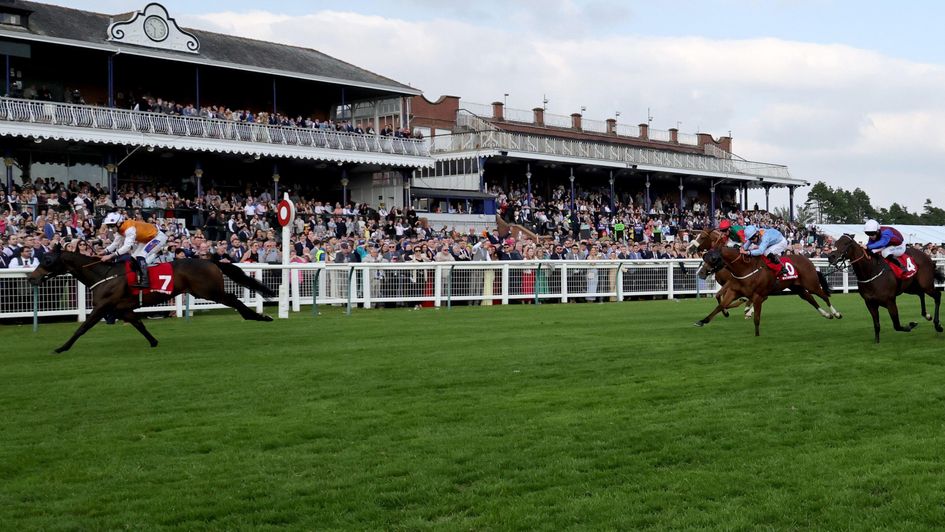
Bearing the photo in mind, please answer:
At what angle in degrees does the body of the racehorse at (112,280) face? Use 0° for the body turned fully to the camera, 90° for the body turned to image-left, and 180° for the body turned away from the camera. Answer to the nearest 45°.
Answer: approximately 90°

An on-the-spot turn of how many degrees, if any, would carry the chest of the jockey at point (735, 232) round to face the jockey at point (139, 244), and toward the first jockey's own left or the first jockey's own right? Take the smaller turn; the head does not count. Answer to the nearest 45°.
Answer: approximately 45° to the first jockey's own left

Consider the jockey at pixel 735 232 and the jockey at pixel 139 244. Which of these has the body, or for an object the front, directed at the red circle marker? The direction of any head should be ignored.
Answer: the jockey at pixel 735 232

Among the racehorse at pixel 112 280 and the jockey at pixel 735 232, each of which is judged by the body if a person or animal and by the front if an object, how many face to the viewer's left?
2

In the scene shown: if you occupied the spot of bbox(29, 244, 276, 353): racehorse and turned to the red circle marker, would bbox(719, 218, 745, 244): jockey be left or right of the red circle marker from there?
right

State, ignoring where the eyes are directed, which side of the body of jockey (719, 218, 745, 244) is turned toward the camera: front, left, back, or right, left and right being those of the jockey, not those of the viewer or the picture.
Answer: left

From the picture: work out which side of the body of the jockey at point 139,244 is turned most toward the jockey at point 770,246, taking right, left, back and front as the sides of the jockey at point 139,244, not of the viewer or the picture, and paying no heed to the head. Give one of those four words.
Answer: back

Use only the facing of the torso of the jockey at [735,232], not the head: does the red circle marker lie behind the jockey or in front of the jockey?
in front

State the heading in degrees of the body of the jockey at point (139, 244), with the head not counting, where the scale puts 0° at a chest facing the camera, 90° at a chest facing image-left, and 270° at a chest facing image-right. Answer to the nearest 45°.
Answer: approximately 90°
